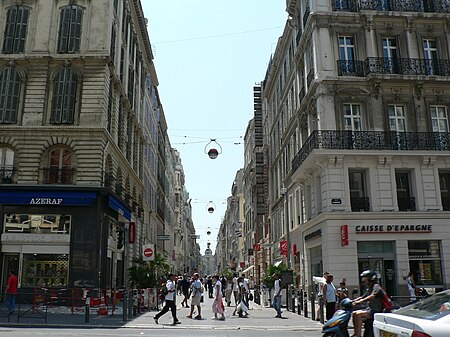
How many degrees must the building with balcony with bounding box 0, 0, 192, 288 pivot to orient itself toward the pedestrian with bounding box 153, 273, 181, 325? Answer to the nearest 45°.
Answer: approximately 45° to its left

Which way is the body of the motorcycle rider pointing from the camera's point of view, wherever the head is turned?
to the viewer's left

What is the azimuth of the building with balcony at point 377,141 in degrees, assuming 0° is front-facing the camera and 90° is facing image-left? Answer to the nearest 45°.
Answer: approximately 0°
